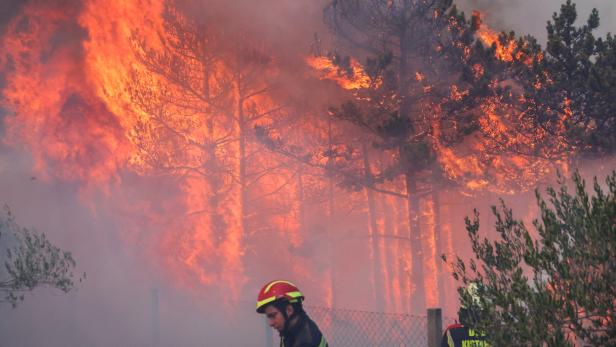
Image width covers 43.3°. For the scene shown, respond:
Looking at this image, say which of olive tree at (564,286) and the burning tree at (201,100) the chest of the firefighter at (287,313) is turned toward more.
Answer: the burning tree

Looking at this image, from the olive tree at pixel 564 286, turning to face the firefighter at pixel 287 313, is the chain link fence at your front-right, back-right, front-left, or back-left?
front-right

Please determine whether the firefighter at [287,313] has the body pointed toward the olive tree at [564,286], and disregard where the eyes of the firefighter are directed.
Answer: no

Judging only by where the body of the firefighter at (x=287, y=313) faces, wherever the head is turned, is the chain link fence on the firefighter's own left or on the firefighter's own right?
on the firefighter's own right

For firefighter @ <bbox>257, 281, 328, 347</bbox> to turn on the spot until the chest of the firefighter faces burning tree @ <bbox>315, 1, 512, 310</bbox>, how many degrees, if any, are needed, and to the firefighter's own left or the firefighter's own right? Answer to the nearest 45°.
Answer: approximately 90° to the firefighter's own right

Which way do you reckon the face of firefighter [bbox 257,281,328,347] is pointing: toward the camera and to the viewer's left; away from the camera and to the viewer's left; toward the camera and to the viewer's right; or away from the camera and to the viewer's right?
toward the camera and to the viewer's left

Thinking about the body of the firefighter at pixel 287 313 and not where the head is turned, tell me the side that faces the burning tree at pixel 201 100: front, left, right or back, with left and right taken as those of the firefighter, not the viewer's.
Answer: right

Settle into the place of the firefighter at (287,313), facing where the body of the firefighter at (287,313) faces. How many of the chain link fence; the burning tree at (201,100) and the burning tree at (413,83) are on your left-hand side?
0

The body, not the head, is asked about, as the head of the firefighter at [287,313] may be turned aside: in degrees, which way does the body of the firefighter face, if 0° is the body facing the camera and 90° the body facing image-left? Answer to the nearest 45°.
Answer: approximately 90°
